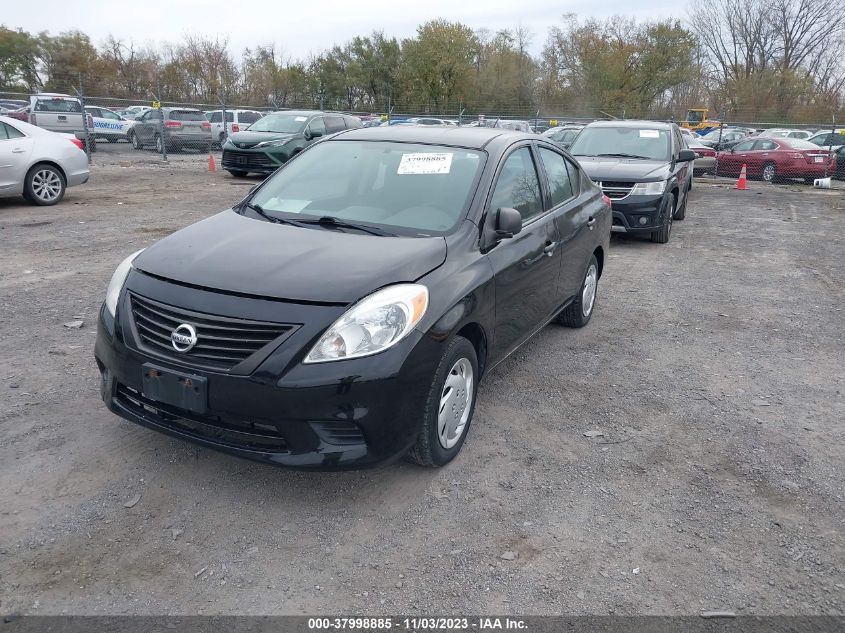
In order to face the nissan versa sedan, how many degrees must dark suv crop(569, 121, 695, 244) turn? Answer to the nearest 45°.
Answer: approximately 45° to its left

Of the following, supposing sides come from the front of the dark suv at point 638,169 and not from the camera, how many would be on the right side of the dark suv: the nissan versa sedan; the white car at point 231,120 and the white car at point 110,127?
2

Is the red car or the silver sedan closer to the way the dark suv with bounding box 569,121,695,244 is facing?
the silver sedan

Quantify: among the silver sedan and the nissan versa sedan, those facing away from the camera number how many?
0

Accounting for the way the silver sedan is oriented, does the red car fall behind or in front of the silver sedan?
behind

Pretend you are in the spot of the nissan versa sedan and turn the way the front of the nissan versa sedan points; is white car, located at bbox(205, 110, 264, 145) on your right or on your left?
on your right

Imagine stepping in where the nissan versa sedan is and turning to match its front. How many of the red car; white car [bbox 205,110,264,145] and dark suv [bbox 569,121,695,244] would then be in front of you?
0

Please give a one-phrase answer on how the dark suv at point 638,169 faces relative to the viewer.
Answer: facing the viewer and to the left of the viewer

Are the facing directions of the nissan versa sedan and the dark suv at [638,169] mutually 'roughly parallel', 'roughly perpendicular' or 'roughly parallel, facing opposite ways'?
roughly parallel

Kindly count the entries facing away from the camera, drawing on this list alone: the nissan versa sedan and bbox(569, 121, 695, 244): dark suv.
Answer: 0

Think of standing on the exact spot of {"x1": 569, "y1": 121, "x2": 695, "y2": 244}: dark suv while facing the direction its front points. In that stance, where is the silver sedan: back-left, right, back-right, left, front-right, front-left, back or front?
front-right

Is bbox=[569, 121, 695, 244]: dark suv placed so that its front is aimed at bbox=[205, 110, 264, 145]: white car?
no

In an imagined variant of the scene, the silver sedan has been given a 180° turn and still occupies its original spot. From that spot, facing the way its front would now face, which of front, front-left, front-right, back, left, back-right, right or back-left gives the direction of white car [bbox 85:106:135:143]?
left

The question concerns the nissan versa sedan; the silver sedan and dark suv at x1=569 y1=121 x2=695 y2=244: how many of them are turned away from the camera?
0

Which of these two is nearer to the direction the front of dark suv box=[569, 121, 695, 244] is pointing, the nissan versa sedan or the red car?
the nissan versa sedan

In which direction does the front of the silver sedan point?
to the viewer's left

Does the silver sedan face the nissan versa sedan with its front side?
no

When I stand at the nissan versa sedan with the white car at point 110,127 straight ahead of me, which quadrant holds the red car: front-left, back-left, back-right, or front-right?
front-right

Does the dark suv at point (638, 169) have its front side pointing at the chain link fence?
no
